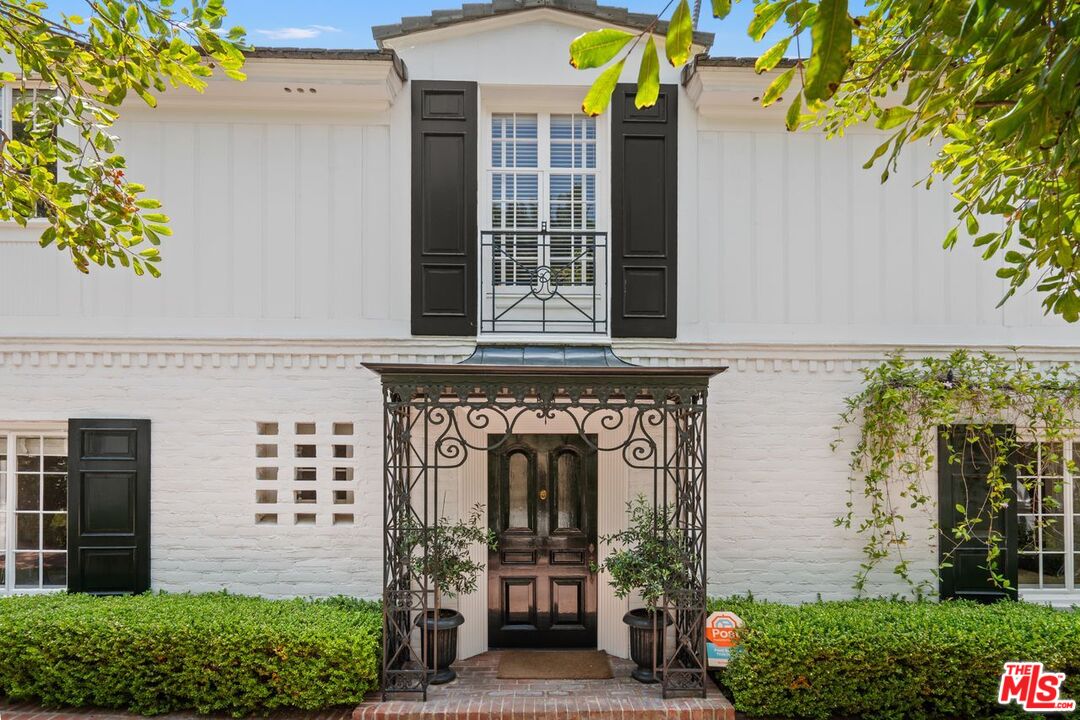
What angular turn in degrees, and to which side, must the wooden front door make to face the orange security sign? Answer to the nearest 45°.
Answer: approximately 45° to its left

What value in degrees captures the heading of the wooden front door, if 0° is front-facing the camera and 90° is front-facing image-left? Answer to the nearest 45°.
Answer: approximately 0°

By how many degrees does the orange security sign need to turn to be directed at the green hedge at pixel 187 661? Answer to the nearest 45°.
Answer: approximately 90° to its right

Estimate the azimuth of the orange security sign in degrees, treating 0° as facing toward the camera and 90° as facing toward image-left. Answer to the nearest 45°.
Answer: approximately 0°

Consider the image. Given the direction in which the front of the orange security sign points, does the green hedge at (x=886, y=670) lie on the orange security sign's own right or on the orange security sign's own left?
on the orange security sign's own left
